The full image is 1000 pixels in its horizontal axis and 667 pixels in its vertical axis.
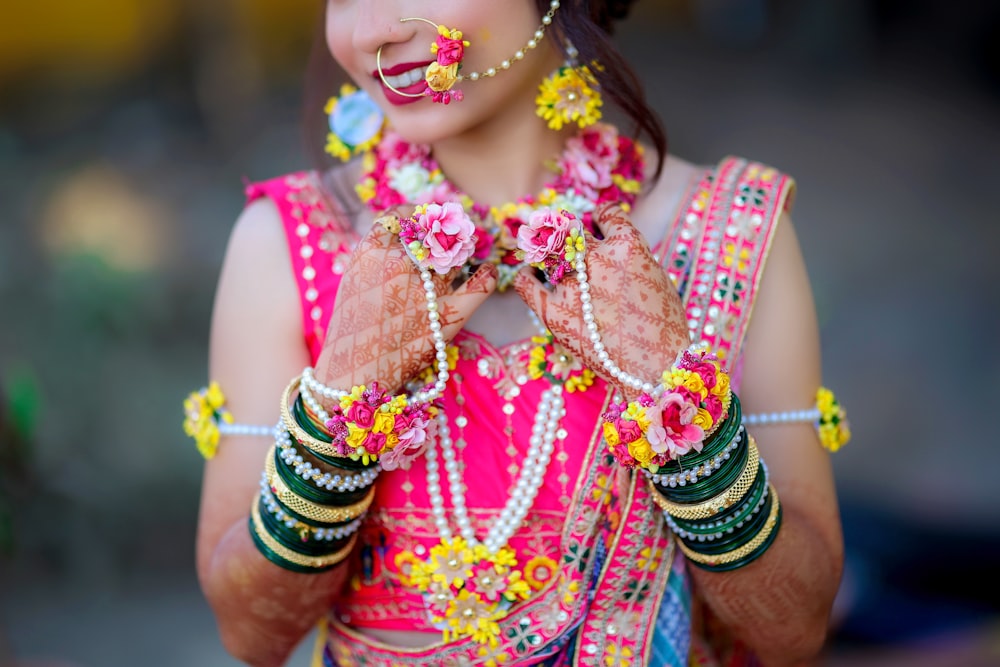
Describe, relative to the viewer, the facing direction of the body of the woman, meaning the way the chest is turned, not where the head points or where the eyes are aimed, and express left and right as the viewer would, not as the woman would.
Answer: facing the viewer

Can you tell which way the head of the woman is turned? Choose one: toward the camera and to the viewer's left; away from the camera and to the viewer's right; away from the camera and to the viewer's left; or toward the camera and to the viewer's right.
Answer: toward the camera and to the viewer's left
